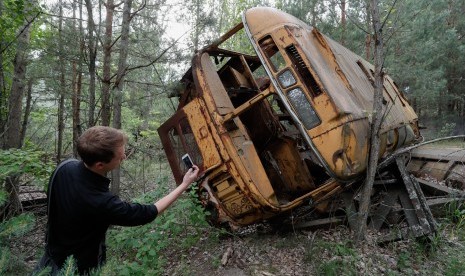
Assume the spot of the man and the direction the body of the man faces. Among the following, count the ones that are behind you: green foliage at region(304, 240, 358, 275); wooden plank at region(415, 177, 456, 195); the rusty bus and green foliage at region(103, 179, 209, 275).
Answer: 0

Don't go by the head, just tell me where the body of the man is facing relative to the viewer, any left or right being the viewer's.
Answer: facing away from the viewer and to the right of the viewer

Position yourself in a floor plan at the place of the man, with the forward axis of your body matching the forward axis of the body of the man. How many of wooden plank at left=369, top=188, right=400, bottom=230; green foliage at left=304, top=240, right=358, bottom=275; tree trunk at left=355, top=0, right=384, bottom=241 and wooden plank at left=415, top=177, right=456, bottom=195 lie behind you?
0

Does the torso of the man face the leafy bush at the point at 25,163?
no

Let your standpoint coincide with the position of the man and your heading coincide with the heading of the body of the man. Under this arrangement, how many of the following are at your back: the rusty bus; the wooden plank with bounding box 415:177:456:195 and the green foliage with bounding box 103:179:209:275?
0

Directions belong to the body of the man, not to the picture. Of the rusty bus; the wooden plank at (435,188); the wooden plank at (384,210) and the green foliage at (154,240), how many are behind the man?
0

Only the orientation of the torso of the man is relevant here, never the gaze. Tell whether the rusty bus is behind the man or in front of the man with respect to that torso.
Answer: in front

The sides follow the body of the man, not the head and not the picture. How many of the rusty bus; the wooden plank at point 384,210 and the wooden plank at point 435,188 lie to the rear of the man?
0

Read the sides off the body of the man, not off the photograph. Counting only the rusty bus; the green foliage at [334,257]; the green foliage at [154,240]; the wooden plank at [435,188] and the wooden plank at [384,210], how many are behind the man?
0

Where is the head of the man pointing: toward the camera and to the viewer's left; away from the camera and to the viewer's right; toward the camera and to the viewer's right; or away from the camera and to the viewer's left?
away from the camera and to the viewer's right
